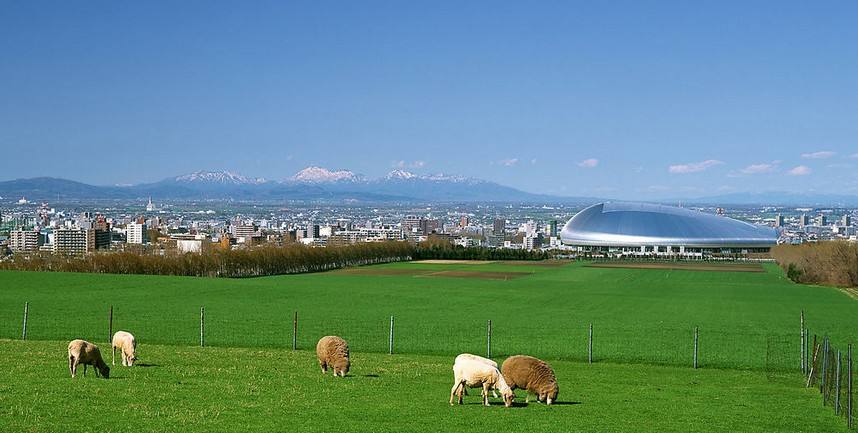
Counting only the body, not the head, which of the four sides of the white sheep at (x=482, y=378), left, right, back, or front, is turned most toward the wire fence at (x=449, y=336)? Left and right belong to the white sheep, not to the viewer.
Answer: left

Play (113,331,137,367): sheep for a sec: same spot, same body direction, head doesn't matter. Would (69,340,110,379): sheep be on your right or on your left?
on your right

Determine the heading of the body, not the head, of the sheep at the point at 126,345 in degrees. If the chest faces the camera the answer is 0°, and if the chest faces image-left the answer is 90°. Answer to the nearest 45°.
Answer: approximately 315°

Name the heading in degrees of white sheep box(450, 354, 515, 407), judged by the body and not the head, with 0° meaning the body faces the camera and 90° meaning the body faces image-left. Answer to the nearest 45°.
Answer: approximately 270°
